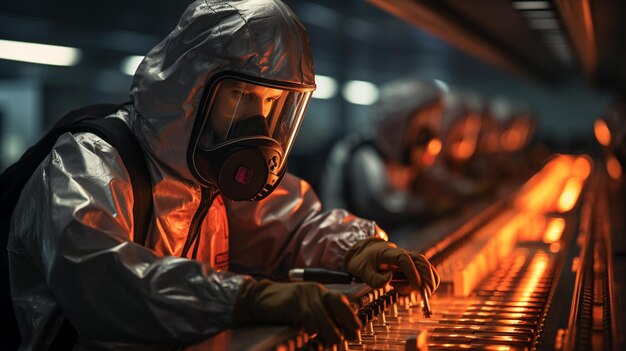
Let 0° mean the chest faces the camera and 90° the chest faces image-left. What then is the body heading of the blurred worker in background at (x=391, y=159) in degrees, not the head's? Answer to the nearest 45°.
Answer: approximately 270°

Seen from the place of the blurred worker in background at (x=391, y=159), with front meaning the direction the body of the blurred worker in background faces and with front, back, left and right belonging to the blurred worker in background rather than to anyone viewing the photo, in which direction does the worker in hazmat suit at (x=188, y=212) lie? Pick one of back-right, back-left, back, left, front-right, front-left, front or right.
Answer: right

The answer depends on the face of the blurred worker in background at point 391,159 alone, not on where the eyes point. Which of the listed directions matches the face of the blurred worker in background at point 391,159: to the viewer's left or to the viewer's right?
to the viewer's right

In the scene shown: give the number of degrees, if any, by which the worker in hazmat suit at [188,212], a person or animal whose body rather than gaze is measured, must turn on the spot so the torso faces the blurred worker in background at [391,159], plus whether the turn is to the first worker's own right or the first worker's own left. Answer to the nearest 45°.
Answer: approximately 135° to the first worker's own left

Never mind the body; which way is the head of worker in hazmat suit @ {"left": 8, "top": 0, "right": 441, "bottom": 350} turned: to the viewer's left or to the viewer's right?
to the viewer's right

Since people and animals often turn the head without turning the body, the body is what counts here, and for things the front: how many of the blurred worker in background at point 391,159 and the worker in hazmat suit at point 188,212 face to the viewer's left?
0

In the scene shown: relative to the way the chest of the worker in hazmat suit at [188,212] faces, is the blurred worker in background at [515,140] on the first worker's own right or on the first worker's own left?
on the first worker's own left

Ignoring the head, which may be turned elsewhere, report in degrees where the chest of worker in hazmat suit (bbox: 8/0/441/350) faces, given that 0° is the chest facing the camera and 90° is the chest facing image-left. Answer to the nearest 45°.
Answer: approximately 315°

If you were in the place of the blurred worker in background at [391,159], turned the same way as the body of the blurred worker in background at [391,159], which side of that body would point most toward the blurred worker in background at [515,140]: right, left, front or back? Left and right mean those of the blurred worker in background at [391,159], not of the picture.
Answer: left
